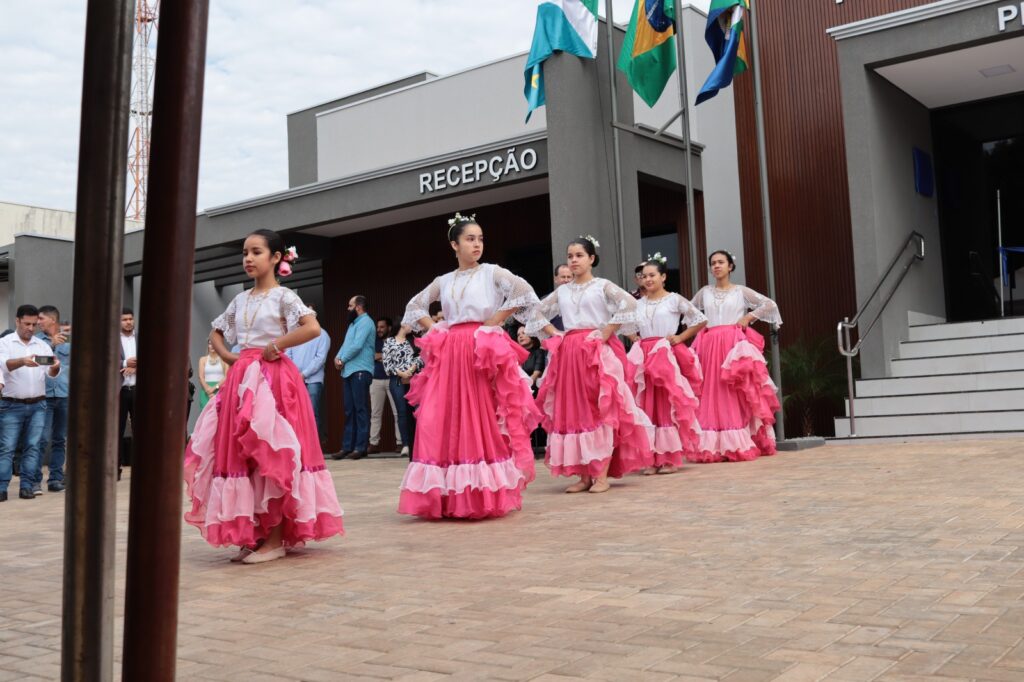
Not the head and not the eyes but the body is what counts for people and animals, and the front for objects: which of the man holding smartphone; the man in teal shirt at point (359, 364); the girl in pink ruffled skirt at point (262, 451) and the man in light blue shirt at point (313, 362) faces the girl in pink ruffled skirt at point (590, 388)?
the man holding smartphone

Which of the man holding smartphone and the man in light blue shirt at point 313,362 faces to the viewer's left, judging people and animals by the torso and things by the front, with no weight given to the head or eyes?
the man in light blue shirt

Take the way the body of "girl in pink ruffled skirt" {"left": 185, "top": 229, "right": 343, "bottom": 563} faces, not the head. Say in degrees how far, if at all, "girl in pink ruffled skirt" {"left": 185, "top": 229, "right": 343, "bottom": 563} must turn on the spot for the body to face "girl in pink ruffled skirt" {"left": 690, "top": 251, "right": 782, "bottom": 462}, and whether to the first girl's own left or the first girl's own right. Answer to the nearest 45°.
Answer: approximately 180°

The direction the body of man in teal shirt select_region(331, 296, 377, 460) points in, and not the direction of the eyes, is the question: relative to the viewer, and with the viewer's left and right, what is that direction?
facing to the left of the viewer

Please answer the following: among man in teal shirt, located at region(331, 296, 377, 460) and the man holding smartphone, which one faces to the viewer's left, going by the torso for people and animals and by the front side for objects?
the man in teal shirt

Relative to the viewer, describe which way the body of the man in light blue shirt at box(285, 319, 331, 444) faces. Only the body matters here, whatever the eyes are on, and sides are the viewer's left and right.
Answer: facing to the left of the viewer

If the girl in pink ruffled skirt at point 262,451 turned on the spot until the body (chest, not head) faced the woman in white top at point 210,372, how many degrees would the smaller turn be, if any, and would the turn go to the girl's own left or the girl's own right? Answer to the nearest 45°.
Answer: approximately 135° to the girl's own right

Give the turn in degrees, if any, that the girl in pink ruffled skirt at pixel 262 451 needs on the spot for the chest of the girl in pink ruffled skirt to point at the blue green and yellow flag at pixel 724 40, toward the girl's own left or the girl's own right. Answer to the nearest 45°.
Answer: approximately 180°
